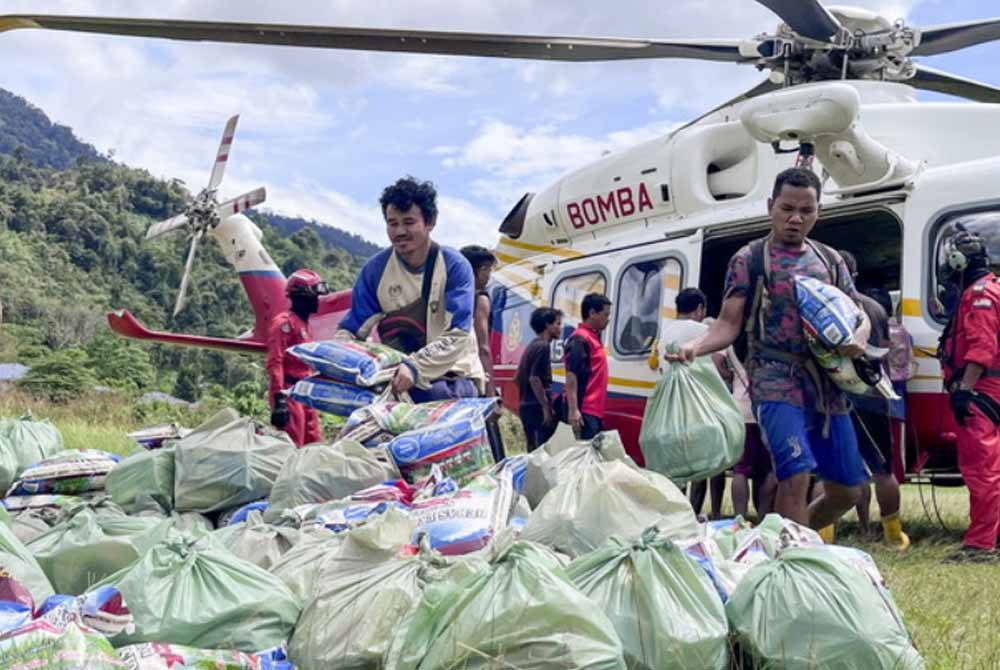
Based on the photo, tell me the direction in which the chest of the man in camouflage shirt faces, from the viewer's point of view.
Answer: toward the camera

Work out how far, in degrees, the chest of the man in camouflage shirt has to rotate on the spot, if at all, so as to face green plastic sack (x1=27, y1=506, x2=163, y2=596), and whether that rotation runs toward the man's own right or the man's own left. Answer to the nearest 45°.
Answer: approximately 45° to the man's own right

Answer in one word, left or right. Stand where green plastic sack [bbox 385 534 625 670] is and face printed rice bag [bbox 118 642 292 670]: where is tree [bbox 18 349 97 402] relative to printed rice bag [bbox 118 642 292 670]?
right

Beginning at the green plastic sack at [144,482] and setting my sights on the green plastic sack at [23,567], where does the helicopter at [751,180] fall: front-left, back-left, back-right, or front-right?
back-left

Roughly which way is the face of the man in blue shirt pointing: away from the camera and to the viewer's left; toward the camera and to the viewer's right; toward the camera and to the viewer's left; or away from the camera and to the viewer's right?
toward the camera and to the viewer's left

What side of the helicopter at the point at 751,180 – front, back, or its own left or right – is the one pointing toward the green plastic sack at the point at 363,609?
right

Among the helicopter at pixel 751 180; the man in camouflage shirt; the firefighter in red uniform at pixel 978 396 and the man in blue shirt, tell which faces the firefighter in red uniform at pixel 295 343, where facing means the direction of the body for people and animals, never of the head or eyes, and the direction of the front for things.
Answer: the firefighter in red uniform at pixel 978 396

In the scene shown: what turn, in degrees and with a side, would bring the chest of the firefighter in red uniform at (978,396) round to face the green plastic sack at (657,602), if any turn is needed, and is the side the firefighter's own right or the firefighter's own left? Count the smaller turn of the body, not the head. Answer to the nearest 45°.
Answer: approximately 90° to the firefighter's own left

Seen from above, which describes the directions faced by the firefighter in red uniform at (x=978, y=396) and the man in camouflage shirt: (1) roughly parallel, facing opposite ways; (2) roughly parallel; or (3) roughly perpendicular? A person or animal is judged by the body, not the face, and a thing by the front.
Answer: roughly perpendicular

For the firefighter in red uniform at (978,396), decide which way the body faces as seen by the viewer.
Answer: to the viewer's left

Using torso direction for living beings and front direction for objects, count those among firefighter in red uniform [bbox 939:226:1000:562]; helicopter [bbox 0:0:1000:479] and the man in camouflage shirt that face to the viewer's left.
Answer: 1

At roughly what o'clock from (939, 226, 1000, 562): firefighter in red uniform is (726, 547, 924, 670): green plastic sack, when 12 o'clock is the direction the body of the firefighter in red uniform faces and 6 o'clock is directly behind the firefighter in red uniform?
The green plastic sack is roughly at 9 o'clock from the firefighter in red uniform.

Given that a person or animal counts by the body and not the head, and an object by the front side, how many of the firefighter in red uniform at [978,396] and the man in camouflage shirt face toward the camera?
1

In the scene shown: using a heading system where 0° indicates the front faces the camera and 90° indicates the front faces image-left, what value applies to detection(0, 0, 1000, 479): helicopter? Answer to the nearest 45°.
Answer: approximately 315°
